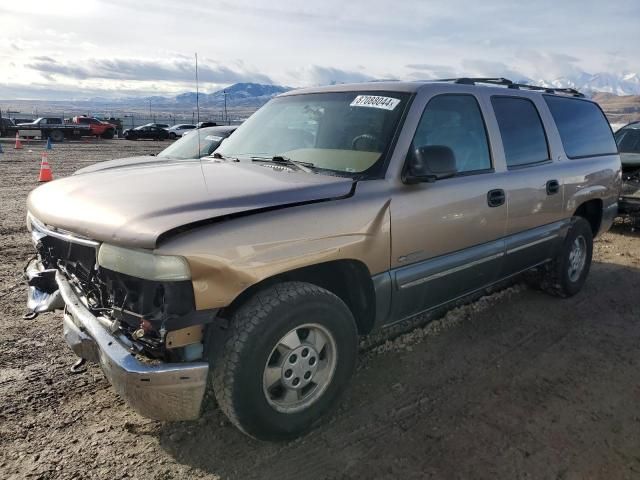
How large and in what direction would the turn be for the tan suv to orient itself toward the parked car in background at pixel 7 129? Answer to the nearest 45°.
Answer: approximately 90° to its right

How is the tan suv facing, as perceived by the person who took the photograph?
facing the viewer and to the left of the viewer

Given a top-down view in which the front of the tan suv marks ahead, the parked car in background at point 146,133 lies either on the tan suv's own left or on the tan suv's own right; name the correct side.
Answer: on the tan suv's own right

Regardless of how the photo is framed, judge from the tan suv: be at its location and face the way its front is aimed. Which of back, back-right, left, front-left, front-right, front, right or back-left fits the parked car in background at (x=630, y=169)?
back

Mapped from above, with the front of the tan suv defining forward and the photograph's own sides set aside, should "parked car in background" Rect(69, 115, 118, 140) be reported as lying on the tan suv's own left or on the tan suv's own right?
on the tan suv's own right

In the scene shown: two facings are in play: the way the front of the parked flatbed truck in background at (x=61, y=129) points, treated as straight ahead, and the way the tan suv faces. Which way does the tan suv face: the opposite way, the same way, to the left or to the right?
the opposite way

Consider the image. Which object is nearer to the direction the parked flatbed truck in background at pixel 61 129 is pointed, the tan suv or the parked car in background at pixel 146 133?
the parked car in background

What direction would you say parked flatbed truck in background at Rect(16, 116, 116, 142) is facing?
to the viewer's right

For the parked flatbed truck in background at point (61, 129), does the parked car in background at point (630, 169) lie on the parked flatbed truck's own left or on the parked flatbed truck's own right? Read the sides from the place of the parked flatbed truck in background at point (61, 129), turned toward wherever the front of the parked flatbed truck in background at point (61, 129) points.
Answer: on the parked flatbed truck's own right

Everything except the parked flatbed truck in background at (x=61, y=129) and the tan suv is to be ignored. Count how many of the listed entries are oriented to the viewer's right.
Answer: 1
